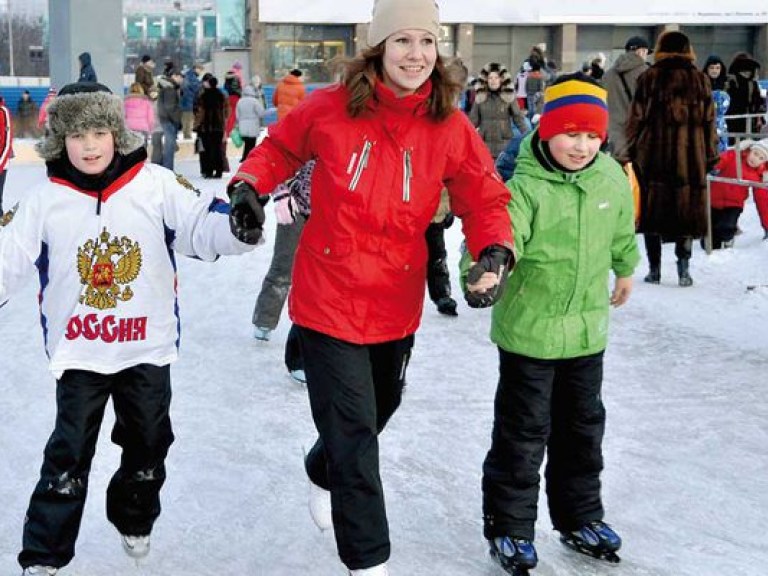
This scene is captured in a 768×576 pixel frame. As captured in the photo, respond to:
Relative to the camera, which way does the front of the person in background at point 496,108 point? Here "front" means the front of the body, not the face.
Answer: toward the camera

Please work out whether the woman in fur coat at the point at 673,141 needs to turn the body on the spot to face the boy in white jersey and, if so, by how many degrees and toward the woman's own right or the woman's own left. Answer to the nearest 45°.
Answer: approximately 180°

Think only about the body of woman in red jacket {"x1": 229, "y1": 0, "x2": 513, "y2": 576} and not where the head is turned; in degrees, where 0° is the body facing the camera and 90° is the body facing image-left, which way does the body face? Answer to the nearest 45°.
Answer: approximately 0°

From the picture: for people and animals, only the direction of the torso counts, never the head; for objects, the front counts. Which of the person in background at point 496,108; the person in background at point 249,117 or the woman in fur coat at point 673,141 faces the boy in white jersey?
the person in background at point 496,108

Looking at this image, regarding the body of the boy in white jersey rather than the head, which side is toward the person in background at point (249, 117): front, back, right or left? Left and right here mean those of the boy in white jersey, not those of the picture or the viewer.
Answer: back

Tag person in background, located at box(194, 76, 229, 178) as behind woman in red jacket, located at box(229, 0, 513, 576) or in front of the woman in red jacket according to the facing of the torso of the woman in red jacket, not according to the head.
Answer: behind

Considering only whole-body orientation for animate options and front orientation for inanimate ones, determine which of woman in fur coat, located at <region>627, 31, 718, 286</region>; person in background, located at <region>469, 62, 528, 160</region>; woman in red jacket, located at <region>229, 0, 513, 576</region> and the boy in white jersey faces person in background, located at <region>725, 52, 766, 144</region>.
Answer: the woman in fur coat

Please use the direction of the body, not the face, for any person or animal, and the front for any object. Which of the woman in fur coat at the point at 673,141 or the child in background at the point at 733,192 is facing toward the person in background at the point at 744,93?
the woman in fur coat

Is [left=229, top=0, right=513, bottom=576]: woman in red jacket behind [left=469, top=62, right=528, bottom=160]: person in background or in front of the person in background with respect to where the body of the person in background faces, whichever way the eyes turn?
in front

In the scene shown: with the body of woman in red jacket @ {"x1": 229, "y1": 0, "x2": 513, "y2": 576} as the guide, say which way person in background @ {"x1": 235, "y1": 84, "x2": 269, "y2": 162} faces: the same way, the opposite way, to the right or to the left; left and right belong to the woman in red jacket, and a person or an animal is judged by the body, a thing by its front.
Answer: the opposite way

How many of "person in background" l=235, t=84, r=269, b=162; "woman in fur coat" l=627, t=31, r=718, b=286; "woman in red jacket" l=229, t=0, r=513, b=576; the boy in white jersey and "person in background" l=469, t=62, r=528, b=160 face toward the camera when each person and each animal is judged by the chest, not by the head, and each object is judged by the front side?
3
